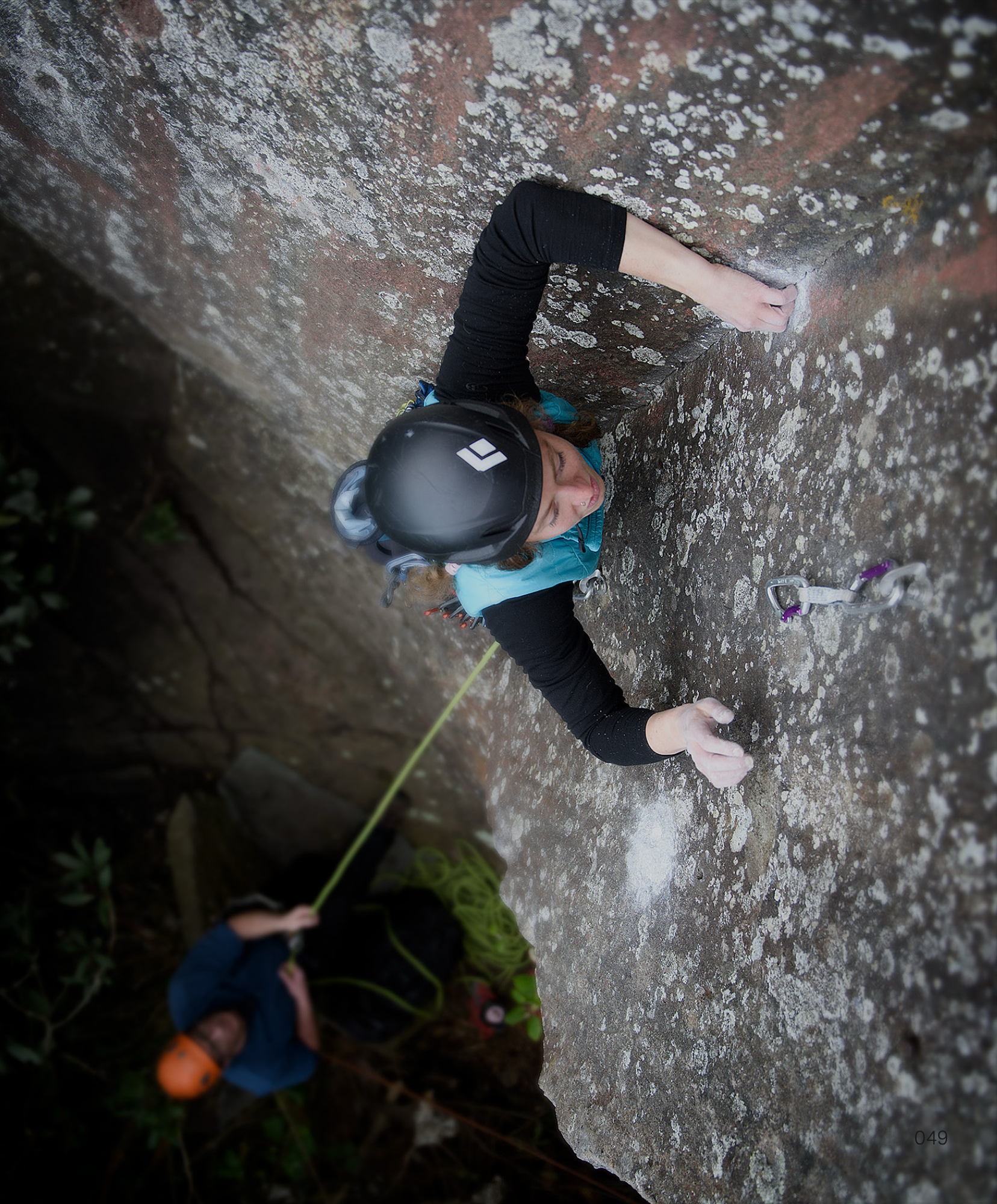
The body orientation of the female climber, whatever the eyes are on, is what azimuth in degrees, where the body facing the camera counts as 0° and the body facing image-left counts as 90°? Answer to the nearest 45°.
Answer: approximately 270°

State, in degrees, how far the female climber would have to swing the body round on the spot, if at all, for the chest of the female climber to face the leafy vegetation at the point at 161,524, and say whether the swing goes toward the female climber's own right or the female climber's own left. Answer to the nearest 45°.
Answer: approximately 135° to the female climber's own left
